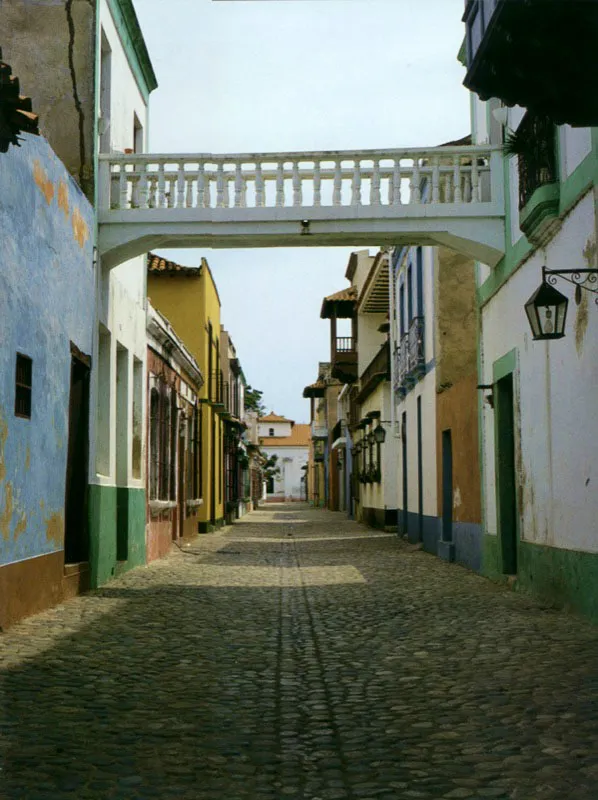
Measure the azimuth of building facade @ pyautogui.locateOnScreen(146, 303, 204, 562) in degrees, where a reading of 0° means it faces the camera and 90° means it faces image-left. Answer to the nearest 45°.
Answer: approximately 270°

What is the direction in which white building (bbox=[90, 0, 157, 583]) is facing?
to the viewer's right

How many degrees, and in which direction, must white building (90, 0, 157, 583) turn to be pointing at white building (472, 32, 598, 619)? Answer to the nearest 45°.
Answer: approximately 45° to its right

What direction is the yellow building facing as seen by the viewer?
to the viewer's right

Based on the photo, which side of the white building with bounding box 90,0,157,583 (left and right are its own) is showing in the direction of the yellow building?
left

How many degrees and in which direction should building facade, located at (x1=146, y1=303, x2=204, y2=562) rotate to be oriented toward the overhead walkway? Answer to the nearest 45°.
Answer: approximately 90° to its right

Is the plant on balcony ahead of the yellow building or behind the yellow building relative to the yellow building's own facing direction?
ahead

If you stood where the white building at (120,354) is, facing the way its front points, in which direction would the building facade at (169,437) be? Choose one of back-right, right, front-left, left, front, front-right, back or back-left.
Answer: left

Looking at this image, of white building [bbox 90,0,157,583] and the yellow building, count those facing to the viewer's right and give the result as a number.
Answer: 2
